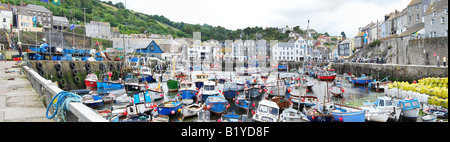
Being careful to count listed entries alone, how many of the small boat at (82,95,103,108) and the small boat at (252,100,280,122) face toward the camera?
1

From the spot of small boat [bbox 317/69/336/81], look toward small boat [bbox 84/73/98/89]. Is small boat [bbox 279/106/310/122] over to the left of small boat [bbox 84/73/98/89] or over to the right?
left

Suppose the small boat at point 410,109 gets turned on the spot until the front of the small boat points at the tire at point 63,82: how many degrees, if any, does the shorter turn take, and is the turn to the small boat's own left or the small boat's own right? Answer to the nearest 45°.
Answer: approximately 90° to the small boat's own right

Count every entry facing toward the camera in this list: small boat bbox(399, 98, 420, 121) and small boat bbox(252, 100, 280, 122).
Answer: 2

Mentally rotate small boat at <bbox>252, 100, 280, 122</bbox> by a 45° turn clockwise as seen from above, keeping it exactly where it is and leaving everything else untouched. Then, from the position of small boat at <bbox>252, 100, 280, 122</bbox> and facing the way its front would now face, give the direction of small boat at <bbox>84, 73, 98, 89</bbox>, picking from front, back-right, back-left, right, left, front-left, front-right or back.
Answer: right

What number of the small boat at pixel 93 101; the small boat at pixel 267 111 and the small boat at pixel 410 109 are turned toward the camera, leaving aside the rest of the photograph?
2
